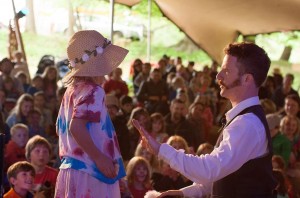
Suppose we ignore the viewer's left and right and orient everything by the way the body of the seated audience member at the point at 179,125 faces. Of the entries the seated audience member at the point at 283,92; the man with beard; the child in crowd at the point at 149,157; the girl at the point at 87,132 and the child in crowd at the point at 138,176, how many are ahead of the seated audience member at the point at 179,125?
4

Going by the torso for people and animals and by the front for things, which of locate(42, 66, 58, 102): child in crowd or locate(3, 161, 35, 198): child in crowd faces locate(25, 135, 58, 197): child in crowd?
locate(42, 66, 58, 102): child in crowd

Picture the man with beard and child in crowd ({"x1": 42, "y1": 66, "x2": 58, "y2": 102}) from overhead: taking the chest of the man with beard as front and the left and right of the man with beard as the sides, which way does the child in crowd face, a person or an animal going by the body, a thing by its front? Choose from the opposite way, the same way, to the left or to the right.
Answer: to the left

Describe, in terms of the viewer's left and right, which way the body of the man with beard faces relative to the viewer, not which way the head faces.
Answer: facing to the left of the viewer

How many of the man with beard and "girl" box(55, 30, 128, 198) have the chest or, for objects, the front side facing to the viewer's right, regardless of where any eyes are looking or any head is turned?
1

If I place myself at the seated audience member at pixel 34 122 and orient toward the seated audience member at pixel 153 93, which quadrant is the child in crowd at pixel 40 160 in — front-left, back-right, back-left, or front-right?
back-right

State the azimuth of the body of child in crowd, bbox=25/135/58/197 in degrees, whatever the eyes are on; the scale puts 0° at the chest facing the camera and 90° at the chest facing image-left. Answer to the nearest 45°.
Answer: approximately 315°
